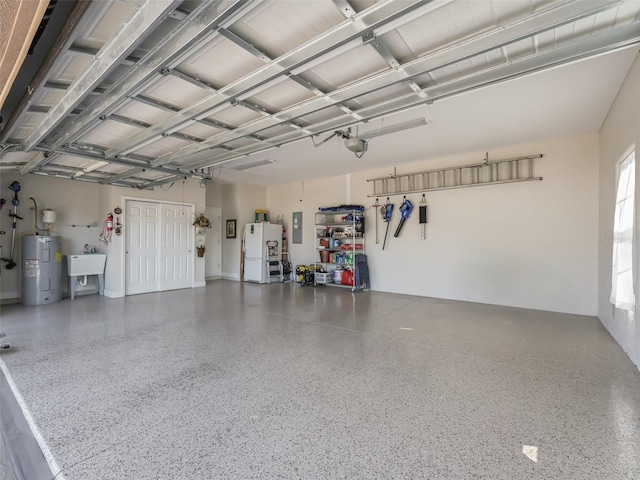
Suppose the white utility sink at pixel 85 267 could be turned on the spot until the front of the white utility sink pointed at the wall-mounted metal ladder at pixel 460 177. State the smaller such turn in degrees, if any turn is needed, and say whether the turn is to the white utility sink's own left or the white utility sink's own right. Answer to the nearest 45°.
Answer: approximately 45° to the white utility sink's own left

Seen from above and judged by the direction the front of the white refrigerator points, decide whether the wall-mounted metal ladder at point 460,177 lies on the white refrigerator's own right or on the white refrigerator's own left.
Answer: on the white refrigerator's own left

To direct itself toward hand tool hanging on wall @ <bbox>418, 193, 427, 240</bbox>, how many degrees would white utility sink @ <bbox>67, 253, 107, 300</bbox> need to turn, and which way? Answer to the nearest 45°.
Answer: approximately 45° to its left

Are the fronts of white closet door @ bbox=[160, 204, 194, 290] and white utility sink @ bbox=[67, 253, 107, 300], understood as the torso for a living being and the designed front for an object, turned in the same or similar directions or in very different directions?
same or similar directions

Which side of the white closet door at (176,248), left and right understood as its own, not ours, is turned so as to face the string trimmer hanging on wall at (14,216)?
right

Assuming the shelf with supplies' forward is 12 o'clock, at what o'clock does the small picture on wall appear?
The small picture on wall is roughly at 2 o'clock from the shelf with supplies.

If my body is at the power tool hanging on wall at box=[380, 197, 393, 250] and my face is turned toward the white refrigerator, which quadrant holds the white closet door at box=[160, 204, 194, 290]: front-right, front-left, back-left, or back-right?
front-left

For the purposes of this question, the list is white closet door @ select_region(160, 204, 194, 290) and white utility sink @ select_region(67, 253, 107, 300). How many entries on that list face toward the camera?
2

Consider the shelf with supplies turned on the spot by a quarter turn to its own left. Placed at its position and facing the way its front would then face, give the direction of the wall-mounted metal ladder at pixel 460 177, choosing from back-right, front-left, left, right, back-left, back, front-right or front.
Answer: front

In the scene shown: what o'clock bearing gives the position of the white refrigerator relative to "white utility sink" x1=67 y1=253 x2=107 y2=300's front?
The white refrigerator is roughly at 9 o'clock from the white utility sink.

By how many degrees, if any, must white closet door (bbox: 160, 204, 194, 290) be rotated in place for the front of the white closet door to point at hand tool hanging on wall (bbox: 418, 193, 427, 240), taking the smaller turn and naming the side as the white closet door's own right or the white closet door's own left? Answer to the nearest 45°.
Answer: approximately 45° to the white closet door's own left

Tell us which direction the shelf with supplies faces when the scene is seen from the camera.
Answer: facing the viewer and to the left of the viewer

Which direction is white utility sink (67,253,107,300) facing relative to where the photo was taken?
toward the camera

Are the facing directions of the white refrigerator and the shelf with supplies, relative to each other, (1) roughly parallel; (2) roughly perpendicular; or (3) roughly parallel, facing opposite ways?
roughly parallel

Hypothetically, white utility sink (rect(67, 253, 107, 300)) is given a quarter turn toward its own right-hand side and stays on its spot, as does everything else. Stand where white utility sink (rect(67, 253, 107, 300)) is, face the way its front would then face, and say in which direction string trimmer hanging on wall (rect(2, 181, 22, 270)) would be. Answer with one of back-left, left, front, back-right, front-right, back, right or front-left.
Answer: front
